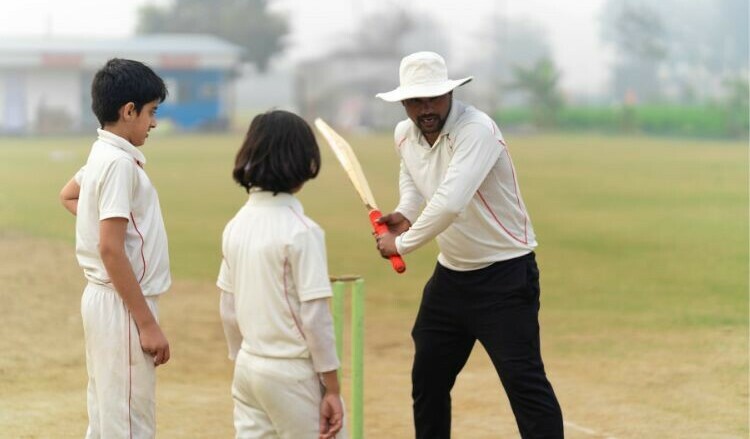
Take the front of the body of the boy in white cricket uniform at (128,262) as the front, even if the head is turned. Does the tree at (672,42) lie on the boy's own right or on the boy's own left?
on the boy's own left

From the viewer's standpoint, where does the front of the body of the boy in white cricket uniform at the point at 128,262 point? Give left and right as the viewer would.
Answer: facing to the right of the viewer

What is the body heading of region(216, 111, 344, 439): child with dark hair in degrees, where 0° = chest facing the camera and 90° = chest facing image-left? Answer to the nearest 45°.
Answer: approximately 225°

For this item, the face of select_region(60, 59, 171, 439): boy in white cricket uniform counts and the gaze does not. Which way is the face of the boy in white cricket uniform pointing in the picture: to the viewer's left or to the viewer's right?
to the viewer's right

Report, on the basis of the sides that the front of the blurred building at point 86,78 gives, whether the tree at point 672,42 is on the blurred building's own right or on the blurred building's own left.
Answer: on the blurred building's own left

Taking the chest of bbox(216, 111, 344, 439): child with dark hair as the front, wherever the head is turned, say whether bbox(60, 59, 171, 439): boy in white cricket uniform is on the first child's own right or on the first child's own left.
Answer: on the first child's own left

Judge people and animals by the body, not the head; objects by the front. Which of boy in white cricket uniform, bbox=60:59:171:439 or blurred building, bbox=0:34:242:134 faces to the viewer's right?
the boy in white cricket uniform

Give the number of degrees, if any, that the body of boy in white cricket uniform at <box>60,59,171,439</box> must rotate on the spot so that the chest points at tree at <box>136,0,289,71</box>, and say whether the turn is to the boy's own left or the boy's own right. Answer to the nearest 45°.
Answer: approximately 90° to the boy's own left

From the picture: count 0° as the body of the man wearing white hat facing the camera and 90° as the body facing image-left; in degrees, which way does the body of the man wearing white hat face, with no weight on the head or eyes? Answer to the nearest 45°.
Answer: approximately 45°
